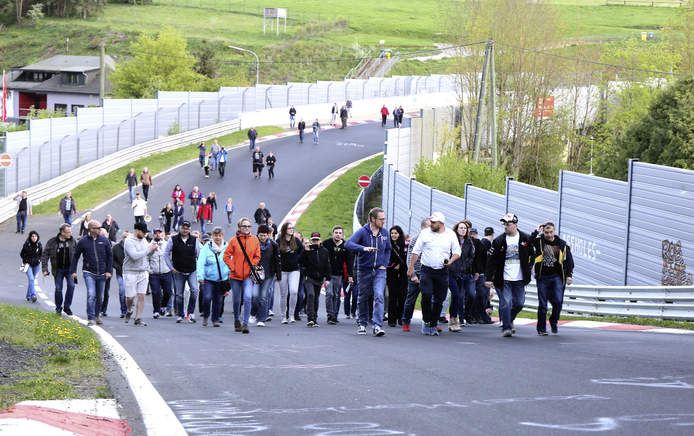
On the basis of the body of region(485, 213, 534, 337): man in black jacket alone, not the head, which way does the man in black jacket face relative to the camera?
toward the camera

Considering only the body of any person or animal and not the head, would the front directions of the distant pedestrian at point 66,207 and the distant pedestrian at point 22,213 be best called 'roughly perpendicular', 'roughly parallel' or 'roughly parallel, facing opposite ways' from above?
roughly parallel

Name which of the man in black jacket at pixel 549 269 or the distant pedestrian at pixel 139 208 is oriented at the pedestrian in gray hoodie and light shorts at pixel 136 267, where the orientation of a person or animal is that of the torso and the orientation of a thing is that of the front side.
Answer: the distant pedestrian at pixel 139 208

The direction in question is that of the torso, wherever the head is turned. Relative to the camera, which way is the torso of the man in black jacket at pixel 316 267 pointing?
toward the camera

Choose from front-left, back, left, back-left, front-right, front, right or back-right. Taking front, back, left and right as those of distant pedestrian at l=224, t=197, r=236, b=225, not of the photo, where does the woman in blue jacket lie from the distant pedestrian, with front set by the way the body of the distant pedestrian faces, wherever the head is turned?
front

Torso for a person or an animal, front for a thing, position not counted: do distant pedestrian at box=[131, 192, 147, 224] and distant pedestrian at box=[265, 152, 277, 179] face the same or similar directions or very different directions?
same or similar directions

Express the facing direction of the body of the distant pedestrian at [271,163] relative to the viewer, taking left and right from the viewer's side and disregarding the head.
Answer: facing the viewer

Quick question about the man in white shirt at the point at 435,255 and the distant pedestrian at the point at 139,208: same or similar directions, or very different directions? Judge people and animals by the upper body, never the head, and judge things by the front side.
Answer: same or similar directions

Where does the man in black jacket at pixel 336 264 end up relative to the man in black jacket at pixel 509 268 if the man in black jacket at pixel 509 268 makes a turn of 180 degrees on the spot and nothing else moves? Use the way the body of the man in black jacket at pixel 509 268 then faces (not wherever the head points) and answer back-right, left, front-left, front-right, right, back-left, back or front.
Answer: front-left

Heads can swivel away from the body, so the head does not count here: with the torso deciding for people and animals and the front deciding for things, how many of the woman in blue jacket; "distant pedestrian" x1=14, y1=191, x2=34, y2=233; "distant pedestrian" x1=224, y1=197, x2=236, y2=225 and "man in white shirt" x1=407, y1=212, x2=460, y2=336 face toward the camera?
4

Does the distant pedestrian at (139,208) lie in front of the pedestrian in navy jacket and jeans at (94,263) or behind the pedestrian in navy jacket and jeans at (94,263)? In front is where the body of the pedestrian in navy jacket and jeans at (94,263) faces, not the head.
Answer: behind

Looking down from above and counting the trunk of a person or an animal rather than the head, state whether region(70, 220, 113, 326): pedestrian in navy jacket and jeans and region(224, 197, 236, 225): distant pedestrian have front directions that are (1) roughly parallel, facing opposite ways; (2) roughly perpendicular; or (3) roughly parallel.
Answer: roughly parallel

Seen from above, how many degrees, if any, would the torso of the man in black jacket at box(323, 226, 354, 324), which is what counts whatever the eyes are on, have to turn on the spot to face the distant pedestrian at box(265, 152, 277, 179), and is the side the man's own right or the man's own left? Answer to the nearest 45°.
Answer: approximately 180°
